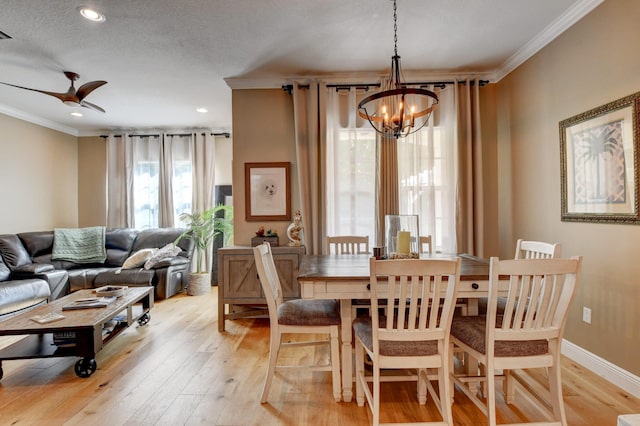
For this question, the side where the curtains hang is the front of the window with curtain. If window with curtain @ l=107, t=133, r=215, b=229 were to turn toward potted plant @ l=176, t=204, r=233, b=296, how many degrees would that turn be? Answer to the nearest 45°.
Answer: approximately 45° to its left

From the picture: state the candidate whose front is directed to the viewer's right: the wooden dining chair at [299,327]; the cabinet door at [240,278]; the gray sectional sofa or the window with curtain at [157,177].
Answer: the wooden dining chair

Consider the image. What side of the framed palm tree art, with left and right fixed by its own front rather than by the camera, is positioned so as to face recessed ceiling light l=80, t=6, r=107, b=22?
front

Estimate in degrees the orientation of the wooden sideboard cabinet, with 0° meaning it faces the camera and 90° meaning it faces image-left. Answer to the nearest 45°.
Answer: approximately 0°

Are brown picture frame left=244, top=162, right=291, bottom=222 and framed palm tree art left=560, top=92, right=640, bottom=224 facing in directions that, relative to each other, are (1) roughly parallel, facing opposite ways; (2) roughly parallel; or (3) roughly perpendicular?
roughly perpendicular

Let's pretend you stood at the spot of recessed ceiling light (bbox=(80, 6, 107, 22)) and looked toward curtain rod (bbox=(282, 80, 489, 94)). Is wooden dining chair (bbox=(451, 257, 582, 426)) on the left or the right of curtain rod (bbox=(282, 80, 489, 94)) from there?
right

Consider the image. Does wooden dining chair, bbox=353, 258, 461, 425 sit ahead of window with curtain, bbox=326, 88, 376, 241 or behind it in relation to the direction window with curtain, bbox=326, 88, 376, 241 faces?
ahead

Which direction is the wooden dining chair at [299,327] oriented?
to the viewer's right

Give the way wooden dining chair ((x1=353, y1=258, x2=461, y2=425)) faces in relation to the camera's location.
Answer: facing away from the viewer

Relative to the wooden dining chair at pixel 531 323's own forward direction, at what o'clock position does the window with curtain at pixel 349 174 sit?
The window with curtain is roughly at 12 o'clock from the wooden dining chair.
